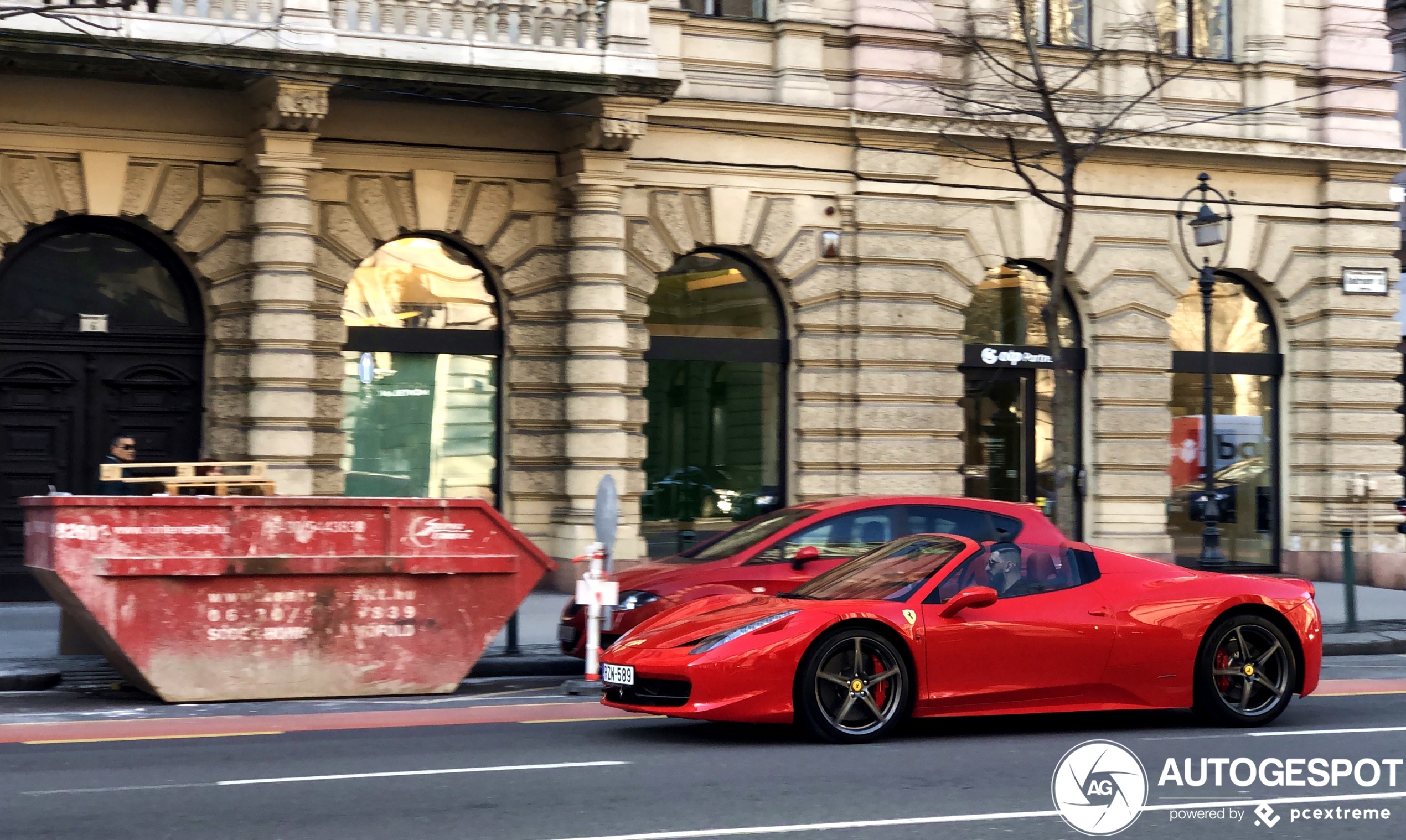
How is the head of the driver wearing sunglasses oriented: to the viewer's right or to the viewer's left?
to the viewer's left

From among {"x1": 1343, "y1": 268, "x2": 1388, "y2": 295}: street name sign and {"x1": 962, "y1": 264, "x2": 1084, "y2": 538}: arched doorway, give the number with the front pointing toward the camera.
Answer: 2

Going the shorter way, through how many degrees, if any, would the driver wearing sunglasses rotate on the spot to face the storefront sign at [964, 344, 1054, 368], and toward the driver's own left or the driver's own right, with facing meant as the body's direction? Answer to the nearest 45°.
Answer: approximately 90° to the driver's own right

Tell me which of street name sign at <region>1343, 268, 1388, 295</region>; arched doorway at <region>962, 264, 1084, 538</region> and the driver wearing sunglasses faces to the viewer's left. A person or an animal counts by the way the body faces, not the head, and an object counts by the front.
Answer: the driver wearing sunglasses

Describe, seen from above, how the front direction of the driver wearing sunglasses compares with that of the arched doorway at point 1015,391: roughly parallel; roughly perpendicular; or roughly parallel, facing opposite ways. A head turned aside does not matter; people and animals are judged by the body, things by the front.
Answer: roughly perpendicular

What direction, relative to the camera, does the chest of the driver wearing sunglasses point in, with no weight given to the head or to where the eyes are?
to the viewer's left

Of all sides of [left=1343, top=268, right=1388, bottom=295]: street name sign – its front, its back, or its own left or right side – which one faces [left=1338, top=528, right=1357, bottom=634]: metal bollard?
front

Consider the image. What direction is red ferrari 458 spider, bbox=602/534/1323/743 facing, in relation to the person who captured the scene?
facing the viewer and to the left of the viewer

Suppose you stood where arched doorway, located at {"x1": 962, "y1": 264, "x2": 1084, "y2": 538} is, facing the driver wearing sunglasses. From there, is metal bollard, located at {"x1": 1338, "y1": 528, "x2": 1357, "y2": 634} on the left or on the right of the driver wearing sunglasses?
left

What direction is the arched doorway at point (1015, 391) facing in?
toward the camera

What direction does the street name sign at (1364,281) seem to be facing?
toward the camera

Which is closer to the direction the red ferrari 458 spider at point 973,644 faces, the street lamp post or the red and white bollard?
the red and white bollard

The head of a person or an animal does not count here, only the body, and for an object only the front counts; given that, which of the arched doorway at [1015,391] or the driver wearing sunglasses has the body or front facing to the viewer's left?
the driver wearing sunglasses

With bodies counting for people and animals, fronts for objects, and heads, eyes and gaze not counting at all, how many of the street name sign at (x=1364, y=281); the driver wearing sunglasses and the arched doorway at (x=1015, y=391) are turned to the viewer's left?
1
